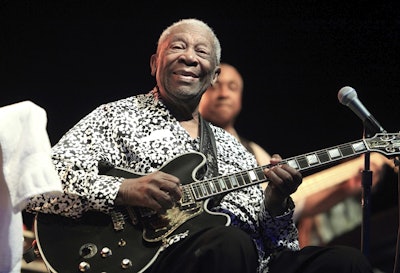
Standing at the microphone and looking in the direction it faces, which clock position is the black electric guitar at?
The black electric guitar is roughly at 11 o'clock from the microphone.

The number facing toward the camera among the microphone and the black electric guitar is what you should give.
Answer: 1

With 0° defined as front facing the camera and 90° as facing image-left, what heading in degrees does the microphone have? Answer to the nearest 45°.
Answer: approximately 90°

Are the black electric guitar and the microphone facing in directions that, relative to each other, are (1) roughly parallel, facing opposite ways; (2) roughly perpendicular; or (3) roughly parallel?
roughly perpendicular

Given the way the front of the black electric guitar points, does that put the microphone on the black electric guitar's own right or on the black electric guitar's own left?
on the black electric guitar's own left

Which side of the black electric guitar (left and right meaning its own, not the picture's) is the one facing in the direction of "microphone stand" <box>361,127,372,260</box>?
left

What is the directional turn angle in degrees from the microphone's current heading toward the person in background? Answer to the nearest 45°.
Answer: approximately 90° to its right

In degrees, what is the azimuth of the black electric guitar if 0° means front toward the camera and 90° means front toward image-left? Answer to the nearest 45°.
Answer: approximately 0°

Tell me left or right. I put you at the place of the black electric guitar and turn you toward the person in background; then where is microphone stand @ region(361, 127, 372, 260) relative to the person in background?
right
